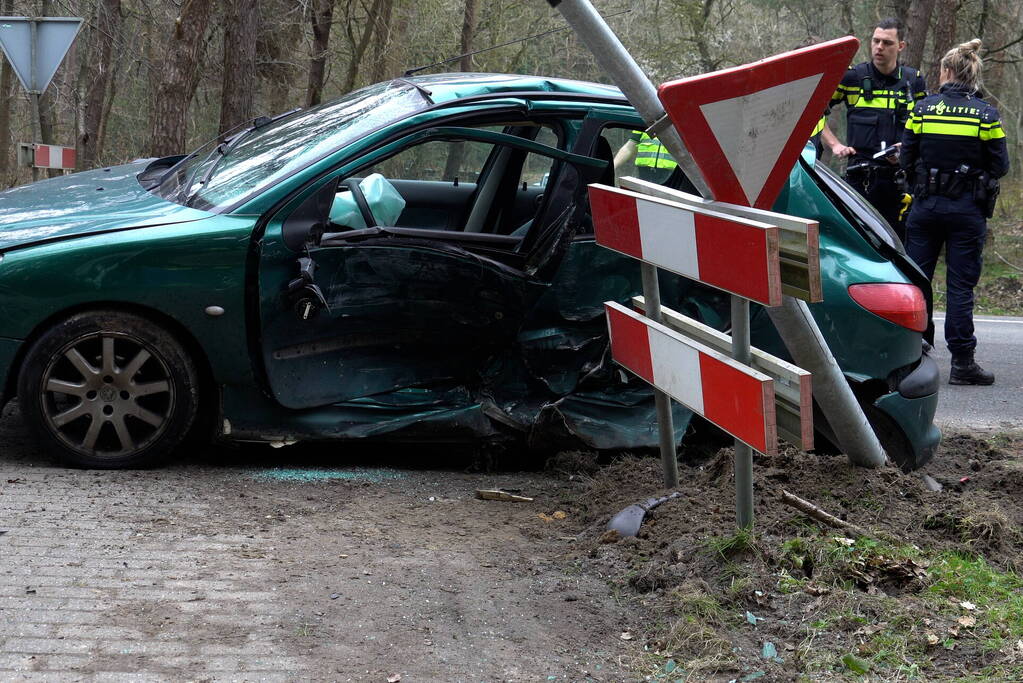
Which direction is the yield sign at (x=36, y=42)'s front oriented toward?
away from the camera

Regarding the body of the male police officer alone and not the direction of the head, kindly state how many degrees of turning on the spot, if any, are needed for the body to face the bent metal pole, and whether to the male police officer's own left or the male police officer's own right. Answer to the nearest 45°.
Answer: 0° — they already face it

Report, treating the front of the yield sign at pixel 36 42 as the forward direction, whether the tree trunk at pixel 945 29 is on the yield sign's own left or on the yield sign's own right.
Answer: on the yield sign's own right

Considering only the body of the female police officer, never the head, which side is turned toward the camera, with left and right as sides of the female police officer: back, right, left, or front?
back

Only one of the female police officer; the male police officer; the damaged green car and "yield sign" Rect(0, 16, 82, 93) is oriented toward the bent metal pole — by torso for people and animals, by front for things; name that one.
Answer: the male police officer

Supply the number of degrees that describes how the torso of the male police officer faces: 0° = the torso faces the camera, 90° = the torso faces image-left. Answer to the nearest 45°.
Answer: approximately 0°

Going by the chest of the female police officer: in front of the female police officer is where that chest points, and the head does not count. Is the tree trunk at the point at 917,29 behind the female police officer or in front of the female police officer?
in front

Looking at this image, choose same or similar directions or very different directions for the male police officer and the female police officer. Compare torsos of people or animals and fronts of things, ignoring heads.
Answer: very different directions

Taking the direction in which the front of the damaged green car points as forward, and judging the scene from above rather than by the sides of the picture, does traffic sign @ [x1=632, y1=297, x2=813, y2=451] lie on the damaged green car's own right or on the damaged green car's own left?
on the damaged green car's own left

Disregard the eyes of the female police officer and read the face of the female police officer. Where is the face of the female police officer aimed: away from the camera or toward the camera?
away from the camera

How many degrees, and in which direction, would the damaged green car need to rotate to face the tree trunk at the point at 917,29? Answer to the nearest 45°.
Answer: approximately 135° to its right

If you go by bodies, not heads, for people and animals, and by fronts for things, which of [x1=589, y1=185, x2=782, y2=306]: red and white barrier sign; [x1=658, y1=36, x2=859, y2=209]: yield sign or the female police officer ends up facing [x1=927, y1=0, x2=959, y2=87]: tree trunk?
the female police officer

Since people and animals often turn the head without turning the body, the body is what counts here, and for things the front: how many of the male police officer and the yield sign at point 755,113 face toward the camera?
2
